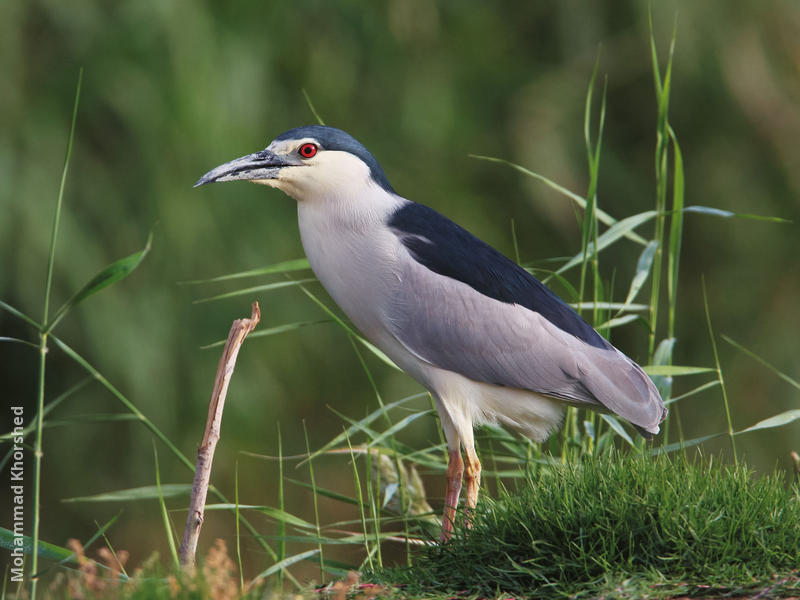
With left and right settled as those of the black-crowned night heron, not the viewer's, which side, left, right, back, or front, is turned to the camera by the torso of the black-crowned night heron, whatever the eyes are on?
left

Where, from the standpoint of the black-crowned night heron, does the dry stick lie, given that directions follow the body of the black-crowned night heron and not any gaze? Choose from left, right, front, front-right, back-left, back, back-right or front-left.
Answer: front-left

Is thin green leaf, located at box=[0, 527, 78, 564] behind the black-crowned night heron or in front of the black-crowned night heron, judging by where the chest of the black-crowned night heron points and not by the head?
in front
